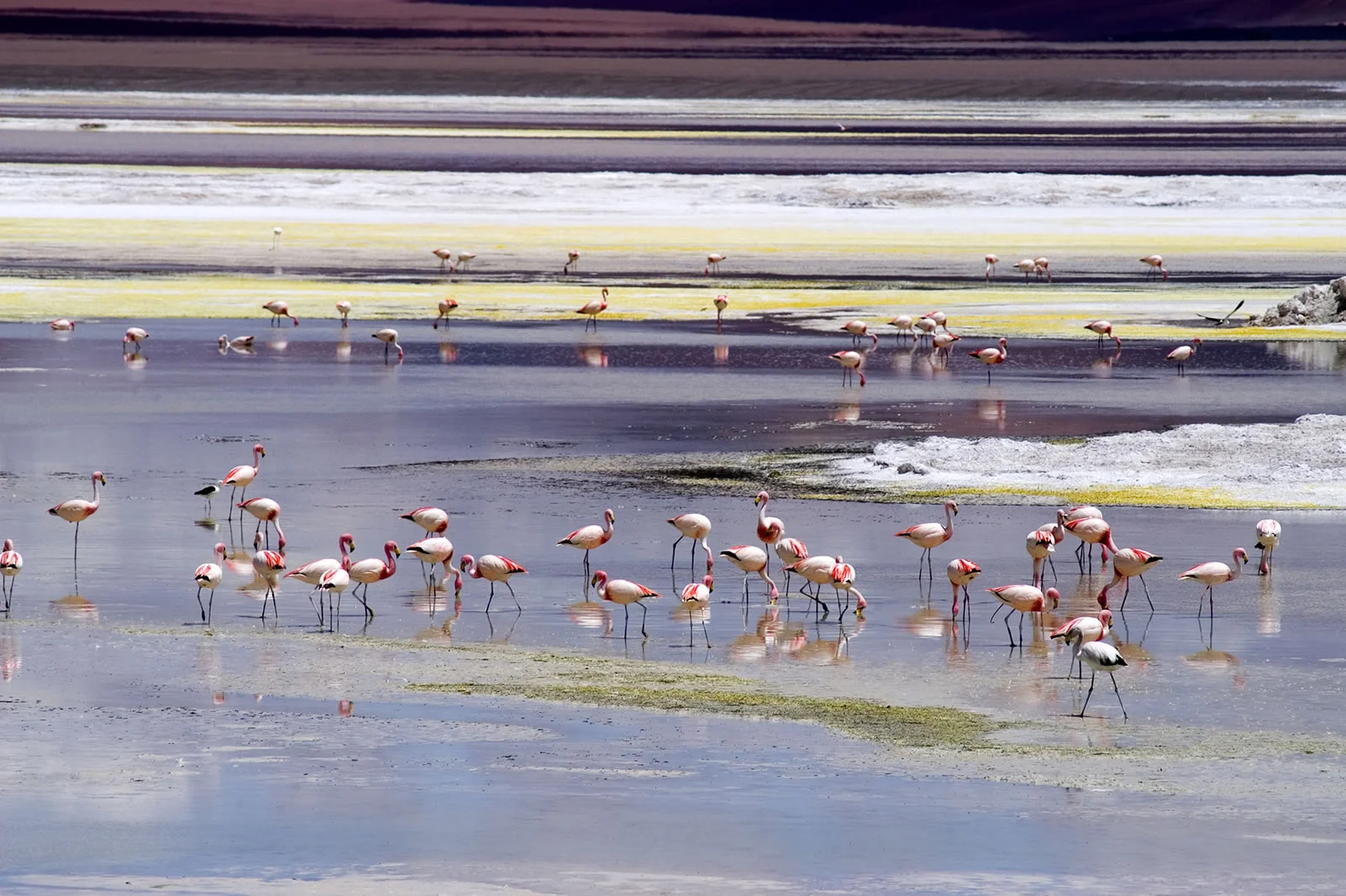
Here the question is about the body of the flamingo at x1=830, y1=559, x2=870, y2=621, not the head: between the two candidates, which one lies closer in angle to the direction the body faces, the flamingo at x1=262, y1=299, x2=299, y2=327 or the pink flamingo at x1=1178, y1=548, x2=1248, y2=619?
the pink flamingo

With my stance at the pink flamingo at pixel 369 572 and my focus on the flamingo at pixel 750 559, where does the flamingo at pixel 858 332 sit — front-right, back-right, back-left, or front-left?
front-left

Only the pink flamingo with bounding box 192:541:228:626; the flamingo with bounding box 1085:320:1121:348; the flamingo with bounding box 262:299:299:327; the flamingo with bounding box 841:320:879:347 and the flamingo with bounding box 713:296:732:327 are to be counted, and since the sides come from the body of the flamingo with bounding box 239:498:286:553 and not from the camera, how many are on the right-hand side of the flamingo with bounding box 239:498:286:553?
1

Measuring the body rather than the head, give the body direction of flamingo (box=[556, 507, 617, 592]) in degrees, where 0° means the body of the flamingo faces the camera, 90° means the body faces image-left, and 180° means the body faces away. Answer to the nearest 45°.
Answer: approximately 270°

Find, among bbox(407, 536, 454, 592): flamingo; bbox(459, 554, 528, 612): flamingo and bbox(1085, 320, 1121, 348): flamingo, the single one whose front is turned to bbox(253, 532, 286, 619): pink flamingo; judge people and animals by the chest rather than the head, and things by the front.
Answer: bbox(459, 554, 528, 612): flamingo

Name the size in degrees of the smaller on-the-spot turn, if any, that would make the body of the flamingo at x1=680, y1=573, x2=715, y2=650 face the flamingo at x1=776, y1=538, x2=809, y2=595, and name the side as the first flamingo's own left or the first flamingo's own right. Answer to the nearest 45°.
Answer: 0° — it already faces it

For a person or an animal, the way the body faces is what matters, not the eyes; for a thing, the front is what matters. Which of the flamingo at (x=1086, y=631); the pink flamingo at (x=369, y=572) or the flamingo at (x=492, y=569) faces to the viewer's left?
the flamingo at (x=492, y=569)

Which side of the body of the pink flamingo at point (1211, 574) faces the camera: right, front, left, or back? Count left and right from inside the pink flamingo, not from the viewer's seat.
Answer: right

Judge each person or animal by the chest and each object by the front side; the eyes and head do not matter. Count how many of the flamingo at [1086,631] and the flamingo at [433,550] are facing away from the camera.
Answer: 0

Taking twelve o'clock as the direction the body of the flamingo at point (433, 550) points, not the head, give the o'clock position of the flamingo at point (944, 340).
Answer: the flamingo at point (944, 340) is roughly at 10 o'clock from the flamingo at point (433, 550).

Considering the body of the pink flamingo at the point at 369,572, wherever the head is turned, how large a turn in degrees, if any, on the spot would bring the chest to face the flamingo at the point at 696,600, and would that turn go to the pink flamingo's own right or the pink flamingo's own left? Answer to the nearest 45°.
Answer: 0° — it already faces it

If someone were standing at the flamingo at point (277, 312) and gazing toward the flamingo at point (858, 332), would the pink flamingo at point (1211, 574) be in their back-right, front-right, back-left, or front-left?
front-right
